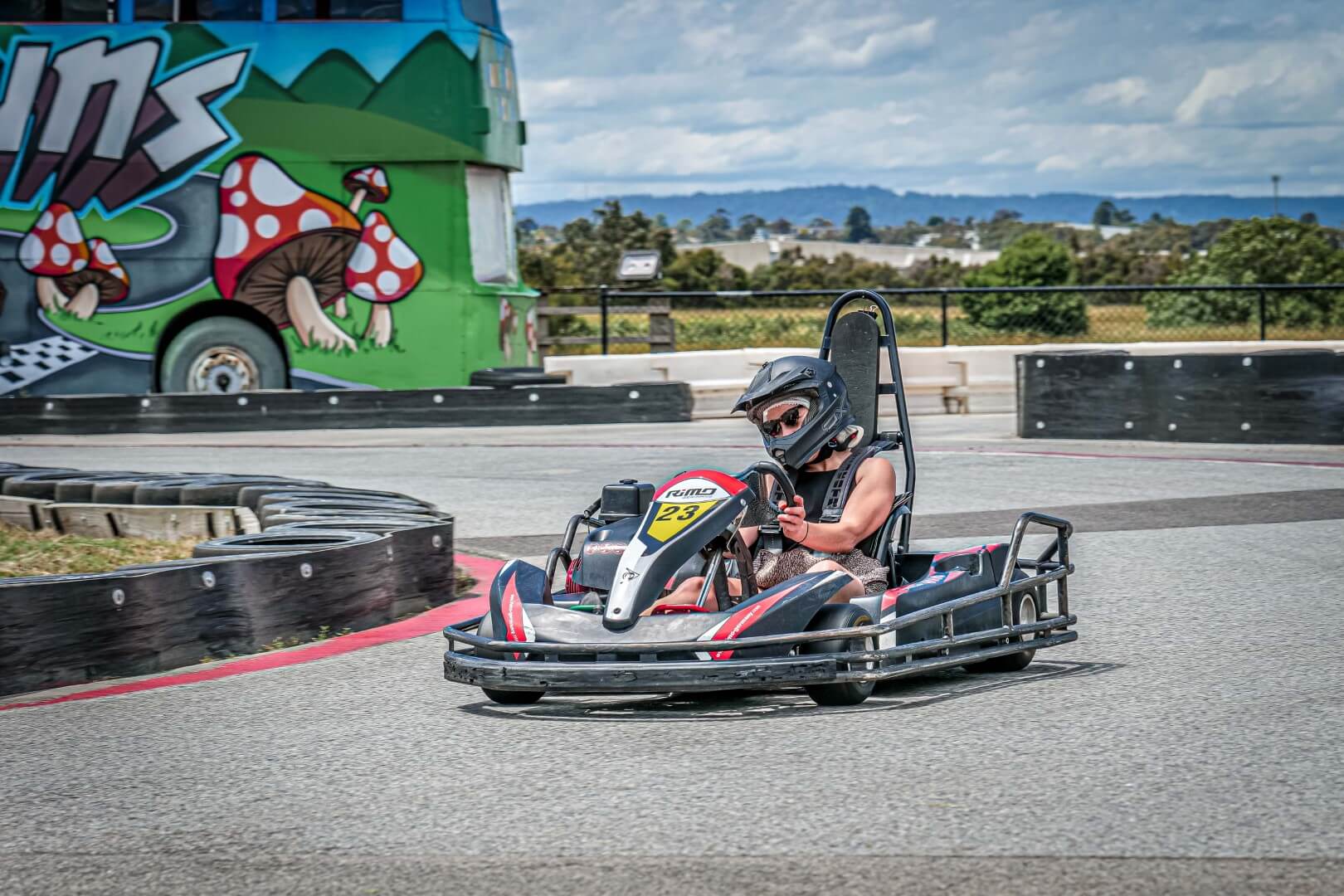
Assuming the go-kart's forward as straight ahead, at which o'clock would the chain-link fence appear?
The chain-link fence is roughly at 5 o'clock from the go-kart.

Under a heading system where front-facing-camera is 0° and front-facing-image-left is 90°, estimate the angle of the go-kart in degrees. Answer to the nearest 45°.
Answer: approximately 45°

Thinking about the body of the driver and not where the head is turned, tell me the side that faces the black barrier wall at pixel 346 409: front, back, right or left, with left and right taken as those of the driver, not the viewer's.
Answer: right

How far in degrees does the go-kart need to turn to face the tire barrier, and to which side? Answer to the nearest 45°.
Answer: approximately 90° to its right

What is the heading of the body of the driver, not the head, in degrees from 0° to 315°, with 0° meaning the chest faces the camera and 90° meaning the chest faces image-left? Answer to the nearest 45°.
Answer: approximately 45°

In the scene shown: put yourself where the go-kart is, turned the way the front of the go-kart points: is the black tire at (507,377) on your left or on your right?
on your right

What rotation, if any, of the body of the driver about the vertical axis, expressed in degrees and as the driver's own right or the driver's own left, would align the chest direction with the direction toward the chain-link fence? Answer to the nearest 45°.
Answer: approximately 135° to the driver's own right
